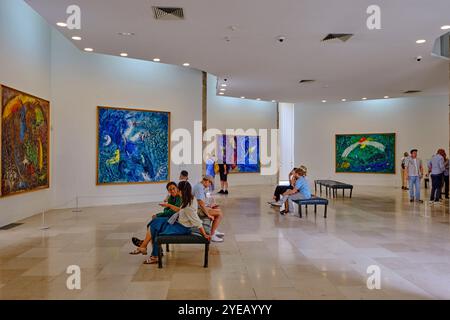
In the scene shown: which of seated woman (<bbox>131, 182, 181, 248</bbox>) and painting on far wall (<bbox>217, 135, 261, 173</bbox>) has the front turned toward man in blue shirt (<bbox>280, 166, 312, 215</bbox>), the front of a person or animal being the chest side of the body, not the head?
the painting on far wall

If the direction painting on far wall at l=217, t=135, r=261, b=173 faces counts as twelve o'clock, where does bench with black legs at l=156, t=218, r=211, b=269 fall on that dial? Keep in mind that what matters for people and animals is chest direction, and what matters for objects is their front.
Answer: The bench with black legs is roughly at 12 o'clock from the painting on far wall.

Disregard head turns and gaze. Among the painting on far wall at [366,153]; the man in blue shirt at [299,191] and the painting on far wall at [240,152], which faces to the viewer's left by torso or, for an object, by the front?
the man in blue shirt

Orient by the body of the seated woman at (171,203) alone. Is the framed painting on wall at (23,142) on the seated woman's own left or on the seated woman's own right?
on the seated woman's own right

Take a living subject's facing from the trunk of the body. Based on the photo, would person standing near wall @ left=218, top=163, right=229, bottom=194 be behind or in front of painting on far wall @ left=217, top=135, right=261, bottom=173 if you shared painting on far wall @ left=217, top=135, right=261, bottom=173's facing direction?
in front

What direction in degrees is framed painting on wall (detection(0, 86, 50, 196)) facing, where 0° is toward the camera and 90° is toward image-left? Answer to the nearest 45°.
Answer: approximately 315°

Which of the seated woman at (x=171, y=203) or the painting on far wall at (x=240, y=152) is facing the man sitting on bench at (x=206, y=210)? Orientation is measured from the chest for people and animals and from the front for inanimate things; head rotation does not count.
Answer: the painting on far wall

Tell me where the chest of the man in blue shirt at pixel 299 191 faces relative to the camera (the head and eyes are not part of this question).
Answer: to the viewer's left

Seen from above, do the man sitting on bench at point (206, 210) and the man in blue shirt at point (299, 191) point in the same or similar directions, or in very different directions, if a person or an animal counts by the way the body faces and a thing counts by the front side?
very different directions

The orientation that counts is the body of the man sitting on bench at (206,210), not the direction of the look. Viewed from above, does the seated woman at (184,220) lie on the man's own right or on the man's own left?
on the man's own right

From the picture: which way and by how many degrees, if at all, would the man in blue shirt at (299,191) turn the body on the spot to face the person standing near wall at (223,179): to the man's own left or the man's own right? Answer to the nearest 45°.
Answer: approximately 45° to the man's own right

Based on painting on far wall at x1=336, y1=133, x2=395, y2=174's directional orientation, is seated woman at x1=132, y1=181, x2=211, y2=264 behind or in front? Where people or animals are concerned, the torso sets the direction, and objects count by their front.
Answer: in front

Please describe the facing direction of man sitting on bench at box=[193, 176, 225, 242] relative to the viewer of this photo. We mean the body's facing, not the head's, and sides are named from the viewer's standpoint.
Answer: facing to the right of the viewer

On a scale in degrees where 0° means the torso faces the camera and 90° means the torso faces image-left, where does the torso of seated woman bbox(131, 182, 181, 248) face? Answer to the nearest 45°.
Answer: approximately 45°

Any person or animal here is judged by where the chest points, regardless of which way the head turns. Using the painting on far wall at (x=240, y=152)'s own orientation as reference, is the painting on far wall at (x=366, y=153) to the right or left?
on its left
